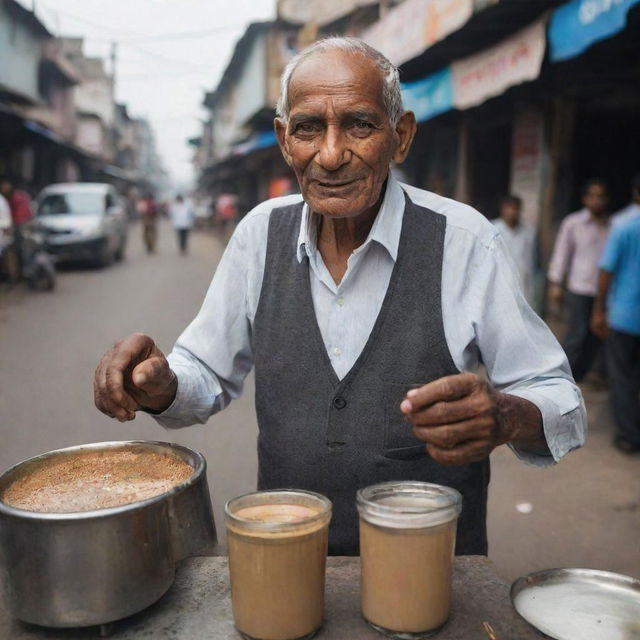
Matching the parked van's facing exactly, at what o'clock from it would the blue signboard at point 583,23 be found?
The blue signboard is roughly at 10 o'clock from the parked van.

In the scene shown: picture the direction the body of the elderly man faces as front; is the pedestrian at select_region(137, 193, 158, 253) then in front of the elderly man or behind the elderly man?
behind

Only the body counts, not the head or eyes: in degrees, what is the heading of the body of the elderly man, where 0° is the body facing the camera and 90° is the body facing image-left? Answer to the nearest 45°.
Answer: approximately 0°

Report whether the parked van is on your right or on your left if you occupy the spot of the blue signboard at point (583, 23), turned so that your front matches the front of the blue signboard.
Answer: on your right

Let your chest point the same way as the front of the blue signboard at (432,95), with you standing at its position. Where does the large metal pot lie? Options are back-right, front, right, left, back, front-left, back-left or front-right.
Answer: front-left

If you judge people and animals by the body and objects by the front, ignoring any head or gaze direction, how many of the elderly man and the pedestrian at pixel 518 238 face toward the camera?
2

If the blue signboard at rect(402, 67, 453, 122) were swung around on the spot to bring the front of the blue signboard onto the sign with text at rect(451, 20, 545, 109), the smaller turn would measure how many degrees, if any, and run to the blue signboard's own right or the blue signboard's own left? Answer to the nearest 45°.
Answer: approximately 45° to the blue signboard's own left

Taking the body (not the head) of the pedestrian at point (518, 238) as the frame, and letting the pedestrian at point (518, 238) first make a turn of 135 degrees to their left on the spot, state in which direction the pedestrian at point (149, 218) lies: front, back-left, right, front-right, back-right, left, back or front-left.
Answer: left
